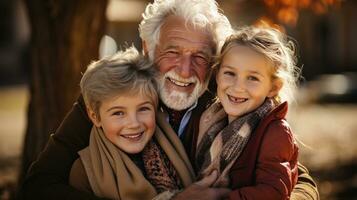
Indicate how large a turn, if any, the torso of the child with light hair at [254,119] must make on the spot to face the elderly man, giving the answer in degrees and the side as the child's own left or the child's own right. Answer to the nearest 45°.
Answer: approximately 90° to the child's own right

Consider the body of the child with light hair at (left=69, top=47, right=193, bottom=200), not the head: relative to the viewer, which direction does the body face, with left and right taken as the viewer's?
facing the viewer and to the right of the viewer

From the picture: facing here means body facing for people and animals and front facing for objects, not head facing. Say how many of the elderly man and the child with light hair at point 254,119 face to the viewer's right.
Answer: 0

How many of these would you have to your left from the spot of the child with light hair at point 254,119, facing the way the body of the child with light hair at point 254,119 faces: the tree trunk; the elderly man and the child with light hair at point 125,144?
0

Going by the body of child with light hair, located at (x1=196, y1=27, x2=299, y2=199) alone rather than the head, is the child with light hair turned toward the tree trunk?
no

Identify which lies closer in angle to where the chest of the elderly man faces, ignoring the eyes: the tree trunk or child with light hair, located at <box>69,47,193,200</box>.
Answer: the child with light hair

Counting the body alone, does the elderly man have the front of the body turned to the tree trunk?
no

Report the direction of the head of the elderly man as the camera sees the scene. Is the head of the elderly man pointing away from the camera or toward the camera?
toward the camera

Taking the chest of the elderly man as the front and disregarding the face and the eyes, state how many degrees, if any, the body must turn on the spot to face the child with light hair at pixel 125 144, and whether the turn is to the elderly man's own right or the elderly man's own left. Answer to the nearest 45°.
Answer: approximately 45° to the elderly man's own right

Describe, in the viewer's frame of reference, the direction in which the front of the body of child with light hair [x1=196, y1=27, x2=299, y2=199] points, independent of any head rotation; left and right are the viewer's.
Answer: facing the viewer and to the left of the viewer

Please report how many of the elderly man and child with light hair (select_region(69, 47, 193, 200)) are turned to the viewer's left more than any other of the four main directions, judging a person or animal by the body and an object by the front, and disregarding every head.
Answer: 0

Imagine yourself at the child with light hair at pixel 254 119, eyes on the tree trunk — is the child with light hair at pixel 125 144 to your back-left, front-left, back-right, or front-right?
front-left

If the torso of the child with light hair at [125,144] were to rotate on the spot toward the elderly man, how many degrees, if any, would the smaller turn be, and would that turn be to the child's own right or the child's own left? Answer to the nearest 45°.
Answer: approximately 90° to the child's own left

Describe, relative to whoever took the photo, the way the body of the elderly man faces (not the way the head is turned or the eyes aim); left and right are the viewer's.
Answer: facing the viewer

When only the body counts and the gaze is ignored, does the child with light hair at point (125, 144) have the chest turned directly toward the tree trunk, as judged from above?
no

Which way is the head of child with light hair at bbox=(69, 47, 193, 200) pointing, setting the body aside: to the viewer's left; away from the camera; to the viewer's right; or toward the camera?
toward the camera

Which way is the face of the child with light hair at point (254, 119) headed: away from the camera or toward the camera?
toward the camera
